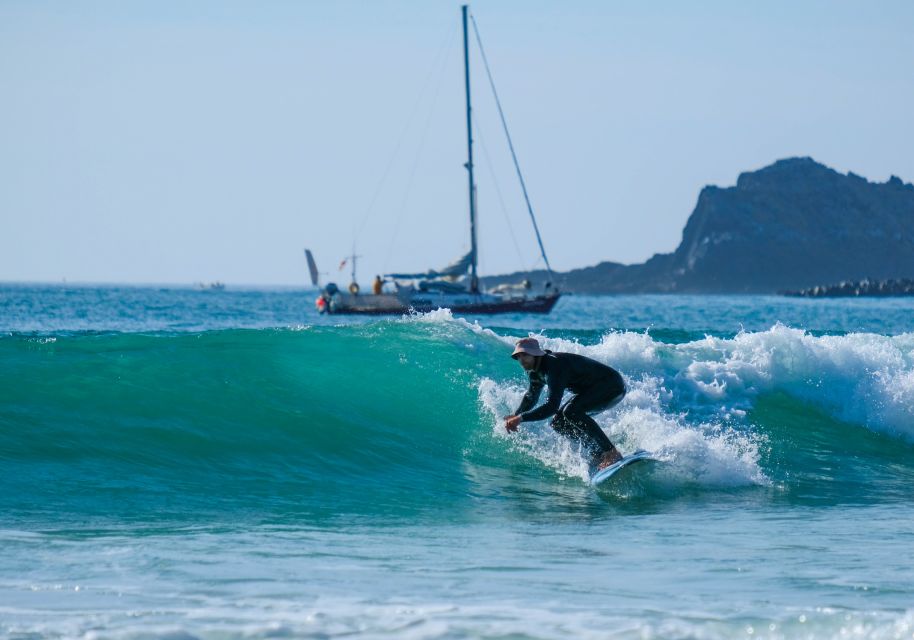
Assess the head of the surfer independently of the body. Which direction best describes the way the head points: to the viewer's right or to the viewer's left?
to the viewer's left

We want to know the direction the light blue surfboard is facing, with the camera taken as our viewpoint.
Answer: facing the viewer and to the left of the viewer
